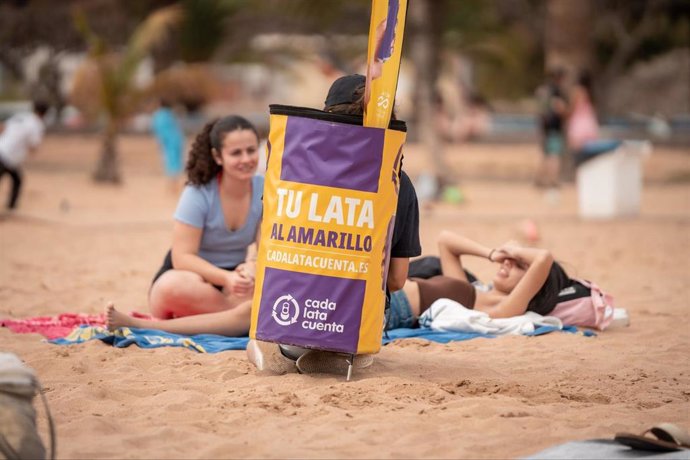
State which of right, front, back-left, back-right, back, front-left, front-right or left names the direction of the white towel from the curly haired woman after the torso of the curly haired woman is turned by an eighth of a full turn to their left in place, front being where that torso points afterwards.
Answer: front

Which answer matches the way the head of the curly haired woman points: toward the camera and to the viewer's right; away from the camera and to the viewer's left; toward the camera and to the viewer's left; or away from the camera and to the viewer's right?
toward the camera and to the viewer's right

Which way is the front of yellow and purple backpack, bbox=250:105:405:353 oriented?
toward the camera

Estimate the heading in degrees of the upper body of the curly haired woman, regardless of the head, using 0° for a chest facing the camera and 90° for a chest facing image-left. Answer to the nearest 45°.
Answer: approximately 315°

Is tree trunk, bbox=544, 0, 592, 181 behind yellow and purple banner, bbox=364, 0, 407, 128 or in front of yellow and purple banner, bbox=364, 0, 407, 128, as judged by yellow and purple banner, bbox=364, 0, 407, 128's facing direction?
behind

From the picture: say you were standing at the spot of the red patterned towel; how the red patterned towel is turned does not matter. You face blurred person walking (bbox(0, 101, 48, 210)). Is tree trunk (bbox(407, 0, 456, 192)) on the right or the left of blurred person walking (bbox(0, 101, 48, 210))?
right

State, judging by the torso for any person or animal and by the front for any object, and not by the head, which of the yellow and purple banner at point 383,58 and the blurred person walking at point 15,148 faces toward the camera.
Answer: the yellow and purple banner

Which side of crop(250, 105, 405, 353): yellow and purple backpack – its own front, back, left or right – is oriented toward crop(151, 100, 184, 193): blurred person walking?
back

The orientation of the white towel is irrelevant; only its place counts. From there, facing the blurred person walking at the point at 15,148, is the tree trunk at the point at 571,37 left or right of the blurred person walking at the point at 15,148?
right
